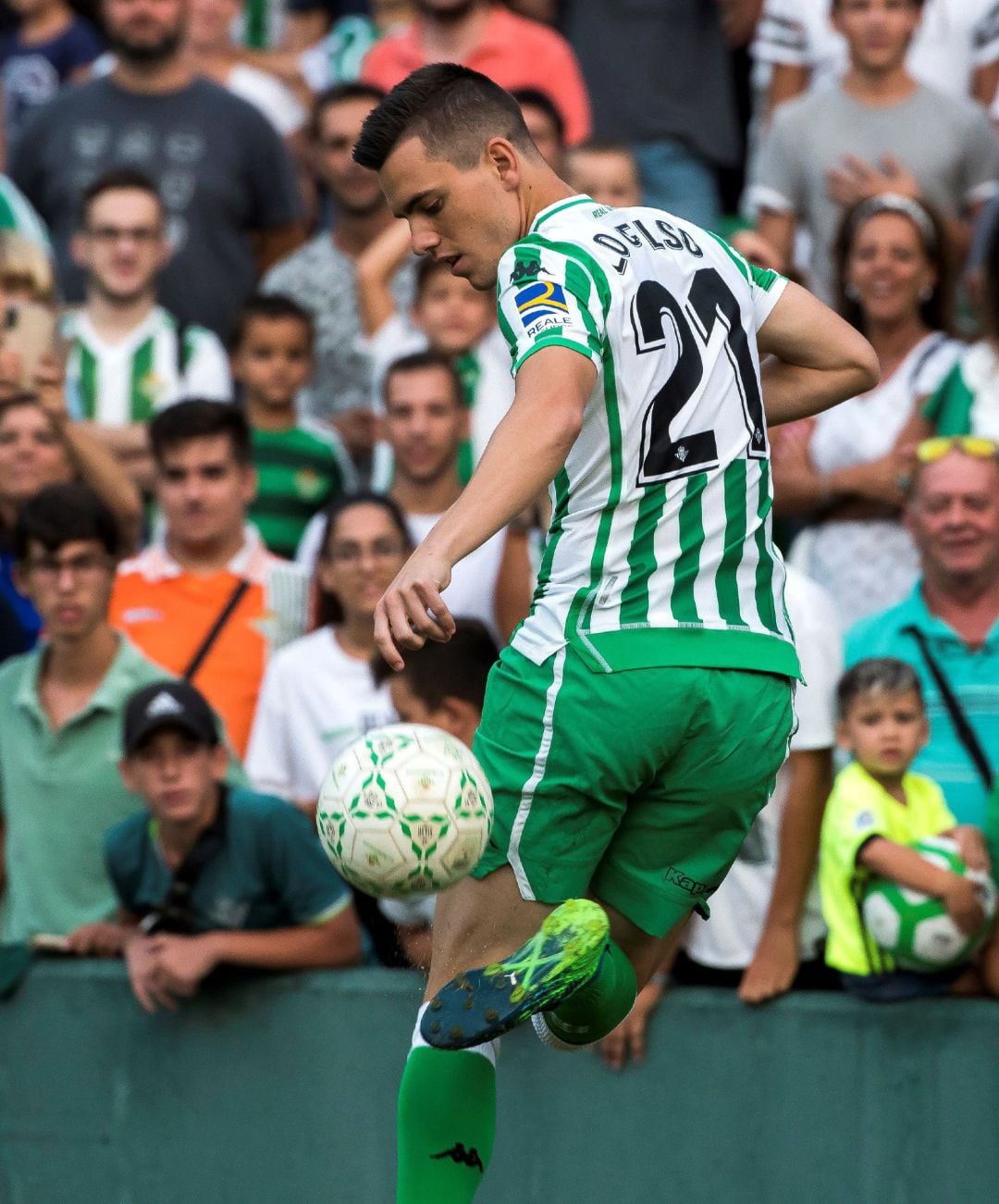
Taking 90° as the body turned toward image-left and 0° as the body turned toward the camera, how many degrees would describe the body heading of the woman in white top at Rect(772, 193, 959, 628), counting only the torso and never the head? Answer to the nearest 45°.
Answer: approximately 0°

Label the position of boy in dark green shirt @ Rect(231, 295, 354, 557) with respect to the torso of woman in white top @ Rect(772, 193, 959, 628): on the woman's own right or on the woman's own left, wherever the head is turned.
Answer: on the woman's own right

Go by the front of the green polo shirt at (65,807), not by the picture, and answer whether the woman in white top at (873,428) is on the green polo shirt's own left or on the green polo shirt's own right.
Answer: on the green polo shirt's own left

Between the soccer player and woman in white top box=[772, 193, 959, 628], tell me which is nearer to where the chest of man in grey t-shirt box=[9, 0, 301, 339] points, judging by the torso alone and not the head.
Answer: the soccer player

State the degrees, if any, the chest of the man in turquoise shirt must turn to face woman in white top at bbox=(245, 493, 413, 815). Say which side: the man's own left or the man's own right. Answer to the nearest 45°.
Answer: approximately 90° to the man's own right

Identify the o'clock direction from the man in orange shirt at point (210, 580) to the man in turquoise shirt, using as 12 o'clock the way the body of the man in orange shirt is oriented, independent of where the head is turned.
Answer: The man in turquoise shirt is roughly at 10 o'clock from the man in orange shirt.

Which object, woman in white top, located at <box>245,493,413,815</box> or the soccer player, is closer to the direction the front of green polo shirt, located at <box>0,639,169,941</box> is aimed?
the soccer player
